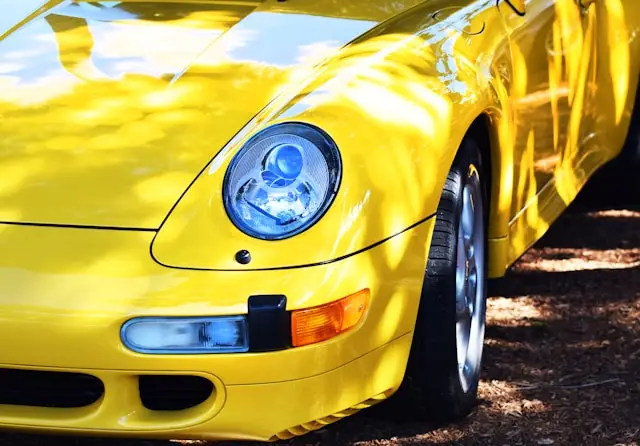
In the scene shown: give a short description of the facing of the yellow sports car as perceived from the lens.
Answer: facing the viewer and to the left of the viewer
